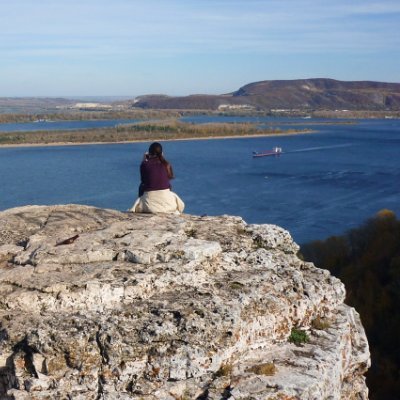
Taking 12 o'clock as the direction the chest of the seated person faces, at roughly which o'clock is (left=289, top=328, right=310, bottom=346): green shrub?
The green shrub is roughly at 5 o'clock from the seated person.

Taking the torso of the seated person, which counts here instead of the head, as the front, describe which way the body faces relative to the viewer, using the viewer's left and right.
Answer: facing away from the viewer
